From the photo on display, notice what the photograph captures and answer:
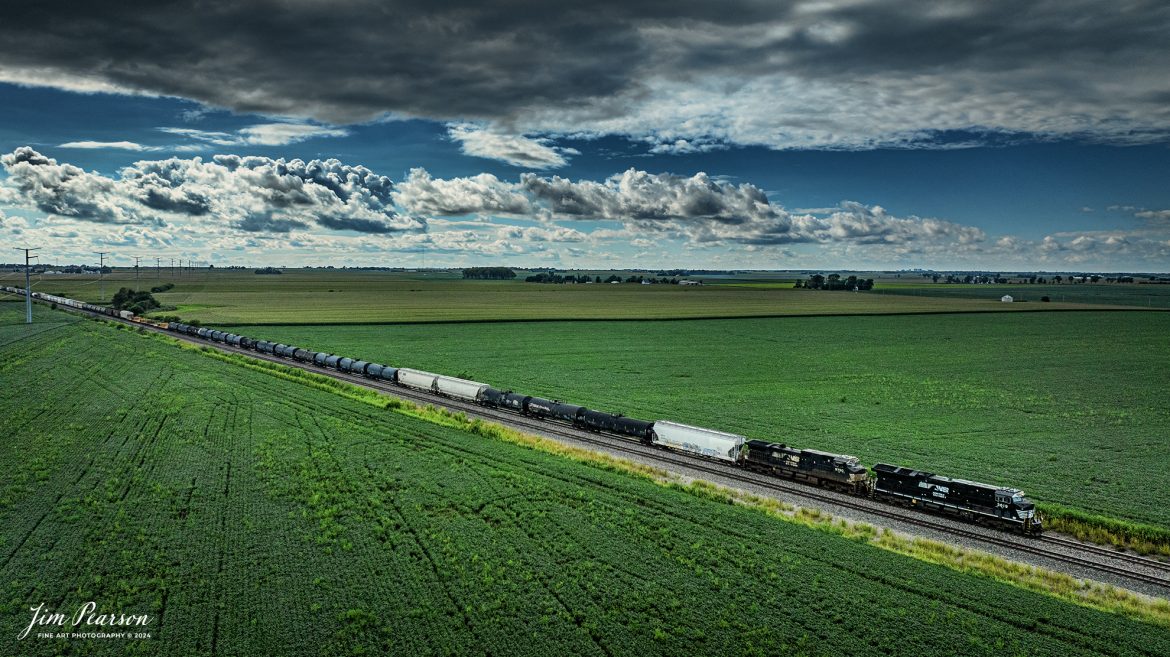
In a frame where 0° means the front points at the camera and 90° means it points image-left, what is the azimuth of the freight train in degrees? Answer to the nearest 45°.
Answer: approximately 315°
